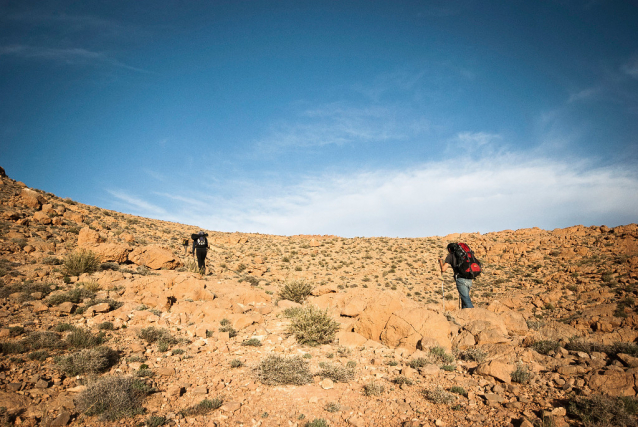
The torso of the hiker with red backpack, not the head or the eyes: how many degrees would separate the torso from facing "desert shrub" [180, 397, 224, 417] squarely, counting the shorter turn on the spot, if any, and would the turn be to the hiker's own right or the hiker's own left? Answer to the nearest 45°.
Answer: approximately 90° to the hiker's own left

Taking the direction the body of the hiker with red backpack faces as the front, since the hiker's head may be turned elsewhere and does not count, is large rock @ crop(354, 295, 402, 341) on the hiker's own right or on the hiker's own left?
on the hiker's own left

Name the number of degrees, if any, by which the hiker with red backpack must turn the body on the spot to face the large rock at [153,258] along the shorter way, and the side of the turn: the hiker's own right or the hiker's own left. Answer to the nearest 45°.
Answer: approximately 45° to the hiker's own left

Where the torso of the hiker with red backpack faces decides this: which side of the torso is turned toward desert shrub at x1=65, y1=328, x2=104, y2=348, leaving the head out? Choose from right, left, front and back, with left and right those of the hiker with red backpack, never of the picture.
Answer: left

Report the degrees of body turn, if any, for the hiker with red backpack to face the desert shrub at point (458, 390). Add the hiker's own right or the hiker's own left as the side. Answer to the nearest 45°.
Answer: approximately 135° to the hiker's own left

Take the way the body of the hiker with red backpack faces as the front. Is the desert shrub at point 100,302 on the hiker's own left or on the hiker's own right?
on the hiker's own left

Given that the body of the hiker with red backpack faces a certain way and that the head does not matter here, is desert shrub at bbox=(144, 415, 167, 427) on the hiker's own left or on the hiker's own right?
on the hiker's own left

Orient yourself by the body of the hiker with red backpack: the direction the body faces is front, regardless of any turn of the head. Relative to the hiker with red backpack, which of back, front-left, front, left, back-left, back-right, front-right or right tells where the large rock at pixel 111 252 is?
front-left

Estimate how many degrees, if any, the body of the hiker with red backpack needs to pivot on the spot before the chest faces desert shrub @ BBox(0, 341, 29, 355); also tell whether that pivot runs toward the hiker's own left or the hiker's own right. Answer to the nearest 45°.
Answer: approximately 90° to the hiker's own left

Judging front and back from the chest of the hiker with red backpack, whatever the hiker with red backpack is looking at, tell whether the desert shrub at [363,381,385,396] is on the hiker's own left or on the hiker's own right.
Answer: on the hiker's own left

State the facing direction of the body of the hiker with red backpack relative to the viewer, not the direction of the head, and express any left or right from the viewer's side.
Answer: facing away from the viewer and to the left of the viewer

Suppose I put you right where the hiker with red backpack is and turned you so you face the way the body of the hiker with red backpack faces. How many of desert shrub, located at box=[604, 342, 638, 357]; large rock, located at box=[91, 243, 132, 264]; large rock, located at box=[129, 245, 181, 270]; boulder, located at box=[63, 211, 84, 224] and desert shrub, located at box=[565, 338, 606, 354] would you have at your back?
2

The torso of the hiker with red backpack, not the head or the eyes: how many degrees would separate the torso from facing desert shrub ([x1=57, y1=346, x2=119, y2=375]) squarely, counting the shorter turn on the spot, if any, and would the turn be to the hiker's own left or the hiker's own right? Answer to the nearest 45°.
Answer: approximately 90° to the hiker's own left

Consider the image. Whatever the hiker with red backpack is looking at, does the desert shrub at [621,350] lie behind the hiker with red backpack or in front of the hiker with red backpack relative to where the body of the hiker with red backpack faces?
behind
